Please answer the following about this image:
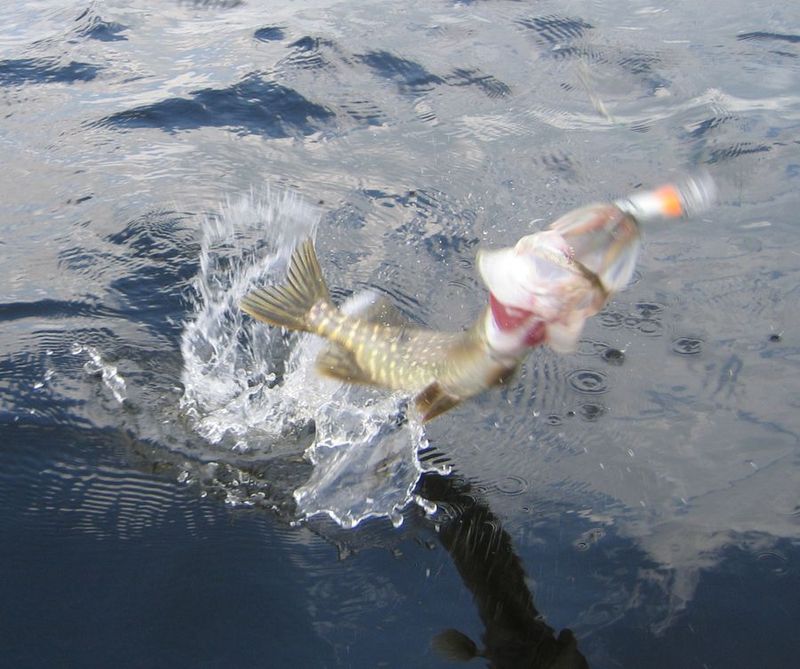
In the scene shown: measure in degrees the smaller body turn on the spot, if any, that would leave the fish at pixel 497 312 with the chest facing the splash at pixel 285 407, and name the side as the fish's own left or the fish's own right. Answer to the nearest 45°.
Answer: approximately 135° to the fish's own left

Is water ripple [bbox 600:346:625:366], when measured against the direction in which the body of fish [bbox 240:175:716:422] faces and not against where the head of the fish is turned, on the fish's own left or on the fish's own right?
on the fish's own left

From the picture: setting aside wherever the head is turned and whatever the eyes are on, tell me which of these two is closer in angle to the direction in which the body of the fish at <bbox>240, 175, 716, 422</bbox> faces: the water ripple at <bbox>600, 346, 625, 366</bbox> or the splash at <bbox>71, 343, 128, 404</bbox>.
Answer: the water ripple

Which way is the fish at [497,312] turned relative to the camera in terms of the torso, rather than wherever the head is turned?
to the viewer's right

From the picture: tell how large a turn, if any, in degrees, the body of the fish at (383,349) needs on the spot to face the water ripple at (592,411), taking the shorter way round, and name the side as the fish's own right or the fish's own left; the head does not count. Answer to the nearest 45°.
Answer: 0° — it already faces it

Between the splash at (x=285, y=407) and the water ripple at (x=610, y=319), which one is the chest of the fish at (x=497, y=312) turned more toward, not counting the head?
the water ripple

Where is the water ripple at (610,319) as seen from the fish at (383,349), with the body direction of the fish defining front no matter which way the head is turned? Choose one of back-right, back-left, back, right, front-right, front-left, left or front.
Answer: front-left

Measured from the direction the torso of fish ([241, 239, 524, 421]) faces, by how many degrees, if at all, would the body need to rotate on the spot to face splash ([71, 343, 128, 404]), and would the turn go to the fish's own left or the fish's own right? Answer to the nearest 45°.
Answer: approximately 135° to the fish's own left
